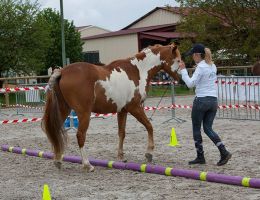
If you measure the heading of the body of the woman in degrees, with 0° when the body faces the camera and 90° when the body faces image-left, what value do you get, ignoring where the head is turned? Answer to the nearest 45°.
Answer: approximately 135°

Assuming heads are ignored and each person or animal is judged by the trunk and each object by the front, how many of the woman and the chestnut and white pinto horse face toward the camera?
0

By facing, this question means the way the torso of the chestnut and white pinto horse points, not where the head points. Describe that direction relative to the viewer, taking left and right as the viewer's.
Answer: facing away from the viewer and to the right of the viewer

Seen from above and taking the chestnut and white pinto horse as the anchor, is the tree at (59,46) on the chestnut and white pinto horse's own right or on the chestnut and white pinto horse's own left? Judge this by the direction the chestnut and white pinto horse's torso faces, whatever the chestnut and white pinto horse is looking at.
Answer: on the chestnut and white pinto horse's own left

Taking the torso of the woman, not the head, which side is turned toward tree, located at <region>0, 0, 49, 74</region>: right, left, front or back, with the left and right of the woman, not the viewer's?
front

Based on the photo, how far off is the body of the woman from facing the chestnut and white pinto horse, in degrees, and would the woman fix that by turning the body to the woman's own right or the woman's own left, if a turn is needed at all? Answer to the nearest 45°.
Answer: approximately 45° to the woman's own left

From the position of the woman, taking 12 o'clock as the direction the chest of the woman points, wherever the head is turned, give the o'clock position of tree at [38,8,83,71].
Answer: The tree is roughly at 1 o'clock from the woman.
